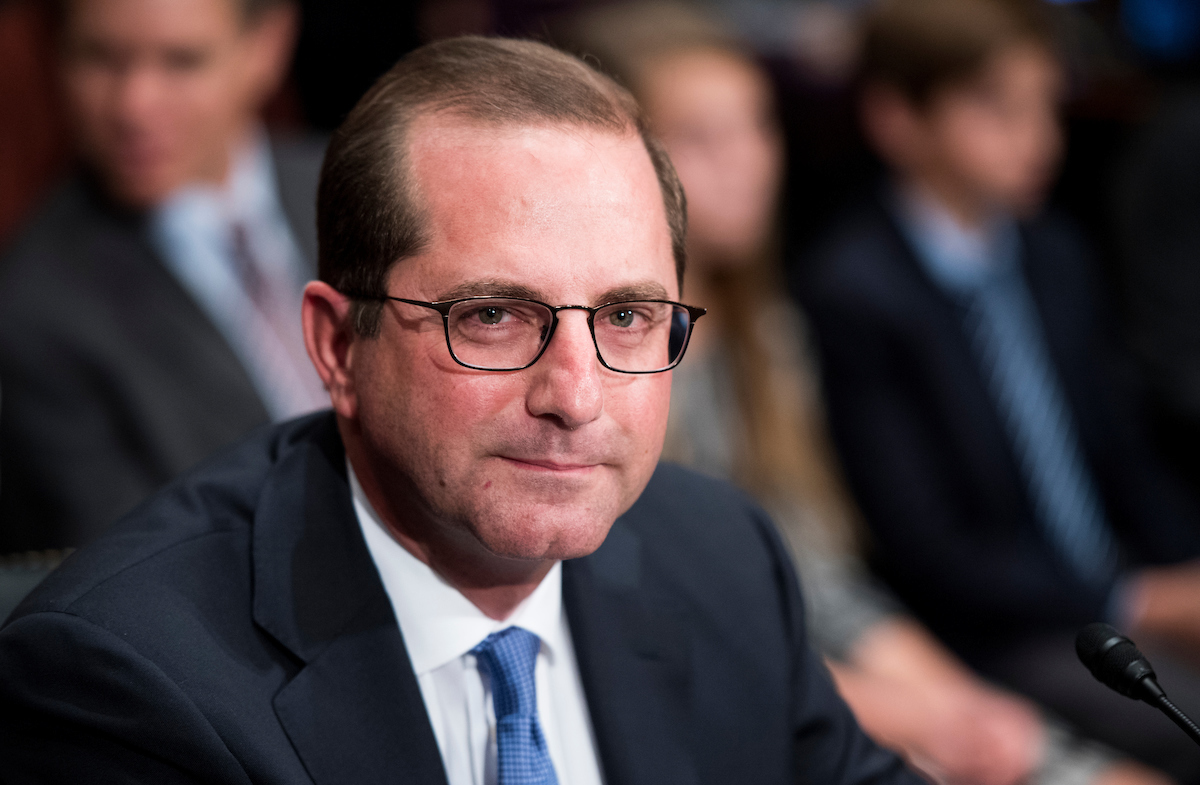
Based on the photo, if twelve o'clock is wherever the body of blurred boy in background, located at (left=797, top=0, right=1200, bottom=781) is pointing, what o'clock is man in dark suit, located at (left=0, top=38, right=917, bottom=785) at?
The man in dark suit is roughly at 2 o'clock from the blurred boy in background.

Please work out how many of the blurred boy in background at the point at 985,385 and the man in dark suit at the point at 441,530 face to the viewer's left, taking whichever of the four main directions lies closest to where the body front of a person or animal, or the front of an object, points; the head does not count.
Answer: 0

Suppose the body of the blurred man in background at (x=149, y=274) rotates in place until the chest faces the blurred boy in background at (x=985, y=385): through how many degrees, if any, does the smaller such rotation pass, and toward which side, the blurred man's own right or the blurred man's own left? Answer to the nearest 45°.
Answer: approximately 45° to the blurred man's own left

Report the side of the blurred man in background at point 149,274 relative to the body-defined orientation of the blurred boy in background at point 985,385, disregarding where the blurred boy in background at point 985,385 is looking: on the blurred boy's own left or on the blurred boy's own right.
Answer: on the blurred boy's own right

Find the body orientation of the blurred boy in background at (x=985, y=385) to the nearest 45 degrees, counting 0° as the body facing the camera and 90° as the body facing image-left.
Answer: approximately 315°

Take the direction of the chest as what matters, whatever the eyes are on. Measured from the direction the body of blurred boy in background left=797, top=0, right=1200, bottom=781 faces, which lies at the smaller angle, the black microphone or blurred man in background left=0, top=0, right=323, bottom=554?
the black microphone

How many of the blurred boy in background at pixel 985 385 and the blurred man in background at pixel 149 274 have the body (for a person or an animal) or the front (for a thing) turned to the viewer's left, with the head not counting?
0
